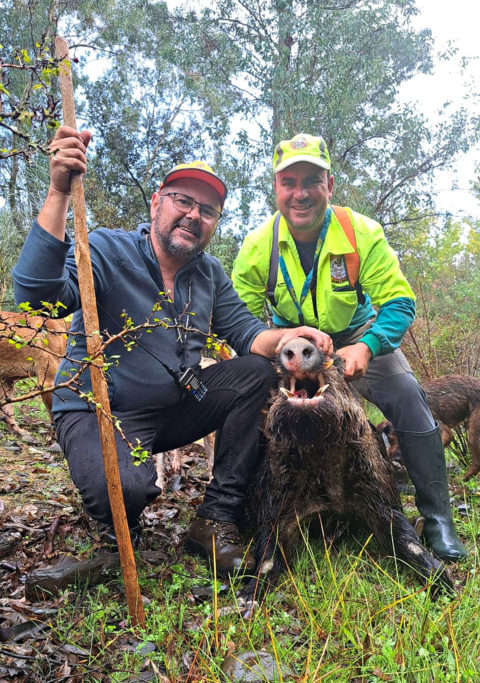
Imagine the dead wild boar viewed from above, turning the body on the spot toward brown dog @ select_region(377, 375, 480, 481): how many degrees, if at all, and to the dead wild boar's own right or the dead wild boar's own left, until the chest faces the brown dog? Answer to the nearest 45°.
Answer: approximately 180°

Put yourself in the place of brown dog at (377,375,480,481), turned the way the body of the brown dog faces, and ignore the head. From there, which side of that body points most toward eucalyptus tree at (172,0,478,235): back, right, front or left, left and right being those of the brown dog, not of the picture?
right

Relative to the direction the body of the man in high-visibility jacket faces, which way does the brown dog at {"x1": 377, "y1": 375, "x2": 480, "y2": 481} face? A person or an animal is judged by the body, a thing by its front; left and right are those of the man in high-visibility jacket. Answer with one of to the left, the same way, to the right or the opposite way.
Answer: to the right

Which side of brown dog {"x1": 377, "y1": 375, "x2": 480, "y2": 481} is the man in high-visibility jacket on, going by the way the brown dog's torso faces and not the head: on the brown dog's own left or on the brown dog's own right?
on the brown dog's own left

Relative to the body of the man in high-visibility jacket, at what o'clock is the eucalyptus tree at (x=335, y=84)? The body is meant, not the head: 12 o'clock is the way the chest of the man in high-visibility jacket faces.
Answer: The eucalyptus tree is roughly at 6 o'clock from the man in high-visibility jacket.

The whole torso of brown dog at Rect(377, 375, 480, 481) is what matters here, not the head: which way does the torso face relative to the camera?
to the viewer's left

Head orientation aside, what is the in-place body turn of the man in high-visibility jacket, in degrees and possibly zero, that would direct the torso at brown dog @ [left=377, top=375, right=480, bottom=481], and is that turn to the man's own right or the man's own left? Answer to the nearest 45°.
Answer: approximately 135° to the man's own left

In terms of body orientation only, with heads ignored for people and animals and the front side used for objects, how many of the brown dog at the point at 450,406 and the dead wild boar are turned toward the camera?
1

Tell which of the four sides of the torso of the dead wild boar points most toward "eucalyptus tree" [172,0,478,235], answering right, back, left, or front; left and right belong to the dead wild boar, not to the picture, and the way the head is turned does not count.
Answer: back
